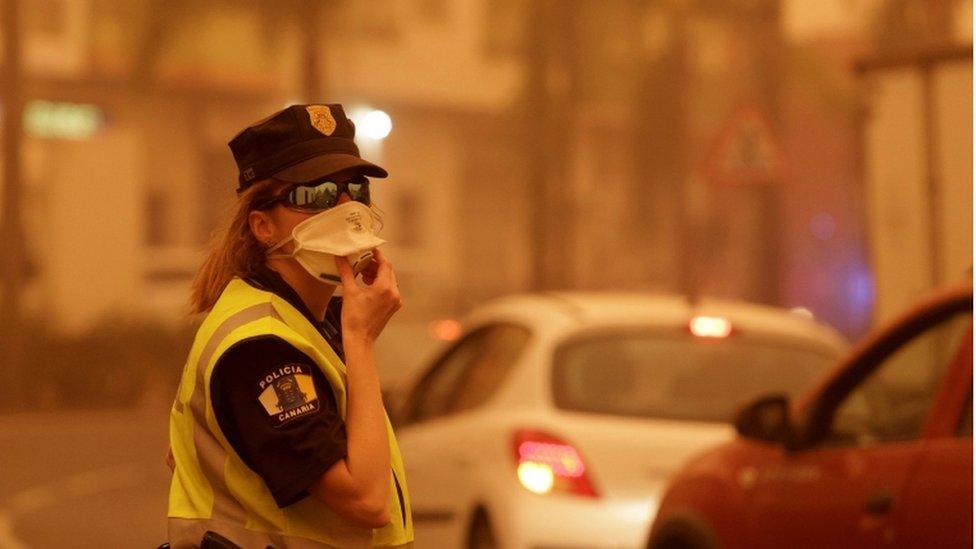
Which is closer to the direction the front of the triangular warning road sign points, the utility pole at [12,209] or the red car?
the red car

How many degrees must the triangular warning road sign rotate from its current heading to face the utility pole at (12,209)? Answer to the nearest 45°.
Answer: approximately 135° to its right

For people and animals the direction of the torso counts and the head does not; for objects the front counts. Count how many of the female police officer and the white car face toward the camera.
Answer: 0

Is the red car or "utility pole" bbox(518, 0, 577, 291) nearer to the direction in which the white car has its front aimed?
the utility pole

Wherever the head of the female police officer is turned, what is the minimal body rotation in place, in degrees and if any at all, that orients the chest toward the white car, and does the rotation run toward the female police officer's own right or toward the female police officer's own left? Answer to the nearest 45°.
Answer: approximately 90° to the female police officer's own left

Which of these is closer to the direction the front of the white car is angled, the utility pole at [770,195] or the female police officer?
the utility pole

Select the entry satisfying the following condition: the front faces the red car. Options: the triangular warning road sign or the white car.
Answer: the triangular warning road sign

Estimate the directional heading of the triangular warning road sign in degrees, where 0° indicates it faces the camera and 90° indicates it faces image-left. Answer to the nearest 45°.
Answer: approximately 0°

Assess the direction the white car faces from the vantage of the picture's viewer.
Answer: facing away from the viewer and to the left of the viewer

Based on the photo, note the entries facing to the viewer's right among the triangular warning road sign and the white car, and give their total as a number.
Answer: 0

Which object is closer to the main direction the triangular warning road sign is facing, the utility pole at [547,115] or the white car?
the white car

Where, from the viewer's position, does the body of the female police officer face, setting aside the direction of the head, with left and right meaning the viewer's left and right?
facing to the right of the viewer
